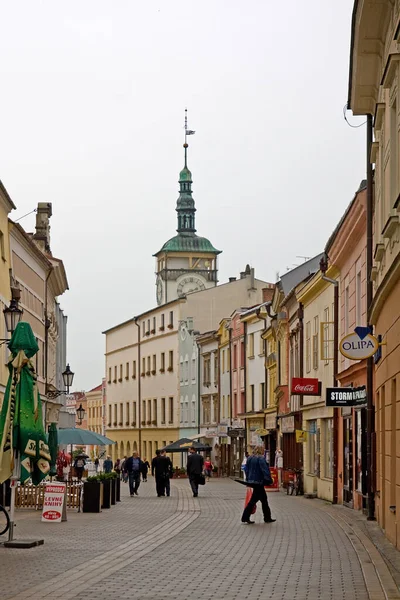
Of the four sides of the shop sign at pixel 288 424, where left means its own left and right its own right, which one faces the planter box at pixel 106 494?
front

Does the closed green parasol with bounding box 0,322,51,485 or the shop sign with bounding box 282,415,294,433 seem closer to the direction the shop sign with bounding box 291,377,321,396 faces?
the closed green parasol

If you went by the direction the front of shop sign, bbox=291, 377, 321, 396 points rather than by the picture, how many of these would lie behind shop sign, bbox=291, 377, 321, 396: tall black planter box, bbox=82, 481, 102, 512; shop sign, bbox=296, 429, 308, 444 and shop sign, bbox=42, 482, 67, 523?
1

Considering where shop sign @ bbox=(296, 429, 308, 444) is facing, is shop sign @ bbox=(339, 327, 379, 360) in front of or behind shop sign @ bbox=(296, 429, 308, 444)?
in front

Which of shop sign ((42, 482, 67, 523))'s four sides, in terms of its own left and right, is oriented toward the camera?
front

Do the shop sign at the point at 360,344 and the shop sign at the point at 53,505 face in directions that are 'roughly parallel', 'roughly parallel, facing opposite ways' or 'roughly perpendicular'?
roughly parallel

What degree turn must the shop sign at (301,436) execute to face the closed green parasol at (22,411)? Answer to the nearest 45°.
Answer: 0° — it already faces it

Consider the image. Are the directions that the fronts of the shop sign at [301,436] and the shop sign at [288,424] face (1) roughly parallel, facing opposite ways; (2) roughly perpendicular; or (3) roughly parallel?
roughly parallel

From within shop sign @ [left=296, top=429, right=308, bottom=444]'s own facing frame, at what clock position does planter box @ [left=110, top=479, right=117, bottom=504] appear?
The planter box is roughly at 1 o'clock from the shop sign.

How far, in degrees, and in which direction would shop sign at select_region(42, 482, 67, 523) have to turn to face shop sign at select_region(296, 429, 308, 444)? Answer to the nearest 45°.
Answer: approximately 135° to its left

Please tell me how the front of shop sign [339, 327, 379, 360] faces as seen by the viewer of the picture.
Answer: facing the viewer

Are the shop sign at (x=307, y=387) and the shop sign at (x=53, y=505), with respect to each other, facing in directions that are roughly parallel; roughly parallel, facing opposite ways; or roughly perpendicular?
roughly parallel

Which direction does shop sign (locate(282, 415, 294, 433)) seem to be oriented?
toward the camera
